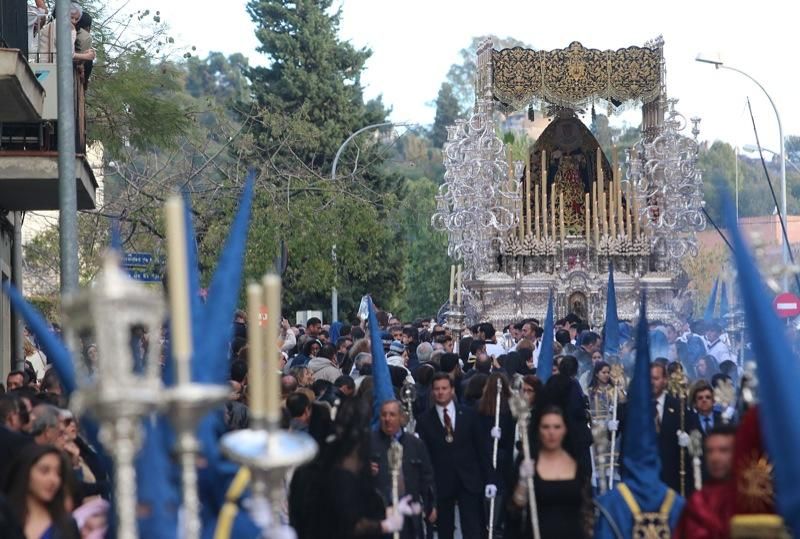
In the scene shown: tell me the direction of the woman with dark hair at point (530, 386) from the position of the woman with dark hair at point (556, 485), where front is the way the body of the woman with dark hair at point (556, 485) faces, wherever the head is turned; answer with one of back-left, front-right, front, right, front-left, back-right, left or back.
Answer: back

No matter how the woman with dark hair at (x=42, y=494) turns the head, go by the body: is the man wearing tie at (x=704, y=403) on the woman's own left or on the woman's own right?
on the woman's own left

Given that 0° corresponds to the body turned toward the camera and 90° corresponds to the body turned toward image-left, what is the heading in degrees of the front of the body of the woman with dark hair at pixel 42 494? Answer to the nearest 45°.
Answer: approximately 315°

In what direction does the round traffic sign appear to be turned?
toward the camera

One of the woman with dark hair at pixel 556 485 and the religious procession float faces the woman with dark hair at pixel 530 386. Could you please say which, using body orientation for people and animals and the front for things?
the religious procession float

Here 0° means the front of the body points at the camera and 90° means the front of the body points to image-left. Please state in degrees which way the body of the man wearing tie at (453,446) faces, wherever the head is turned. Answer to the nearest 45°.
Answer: approximately 0°

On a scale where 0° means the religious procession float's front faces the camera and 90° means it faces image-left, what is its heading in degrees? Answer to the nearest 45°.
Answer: approximately 0°

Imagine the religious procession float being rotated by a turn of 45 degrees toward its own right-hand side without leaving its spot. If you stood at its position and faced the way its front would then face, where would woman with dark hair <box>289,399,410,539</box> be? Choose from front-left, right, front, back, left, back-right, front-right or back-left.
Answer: front-left

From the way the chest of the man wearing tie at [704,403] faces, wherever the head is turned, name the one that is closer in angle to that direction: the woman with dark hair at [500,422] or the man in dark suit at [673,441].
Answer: the man in dark suit

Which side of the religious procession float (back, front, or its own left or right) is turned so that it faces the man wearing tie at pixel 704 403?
front

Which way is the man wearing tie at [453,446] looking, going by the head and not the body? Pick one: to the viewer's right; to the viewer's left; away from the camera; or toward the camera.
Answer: toward the camera

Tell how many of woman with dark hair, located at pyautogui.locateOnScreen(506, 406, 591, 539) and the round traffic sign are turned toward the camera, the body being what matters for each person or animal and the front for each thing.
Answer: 2

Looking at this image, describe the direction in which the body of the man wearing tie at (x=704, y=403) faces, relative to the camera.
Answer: toward the camera

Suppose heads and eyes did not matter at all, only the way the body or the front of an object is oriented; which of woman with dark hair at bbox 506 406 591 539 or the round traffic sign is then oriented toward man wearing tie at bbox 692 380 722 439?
the round traffic sign

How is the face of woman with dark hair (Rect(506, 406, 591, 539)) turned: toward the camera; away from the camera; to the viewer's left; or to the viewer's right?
toward the camera

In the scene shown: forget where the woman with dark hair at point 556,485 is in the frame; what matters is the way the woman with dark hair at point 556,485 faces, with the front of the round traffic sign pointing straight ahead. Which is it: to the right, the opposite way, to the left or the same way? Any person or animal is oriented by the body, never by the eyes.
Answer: the same way

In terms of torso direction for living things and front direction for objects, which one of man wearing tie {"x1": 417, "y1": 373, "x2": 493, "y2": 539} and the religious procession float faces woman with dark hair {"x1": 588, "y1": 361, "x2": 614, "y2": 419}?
the religious procession float

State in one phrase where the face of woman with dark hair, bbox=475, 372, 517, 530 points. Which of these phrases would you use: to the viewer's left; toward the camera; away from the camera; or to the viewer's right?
away from the camera
